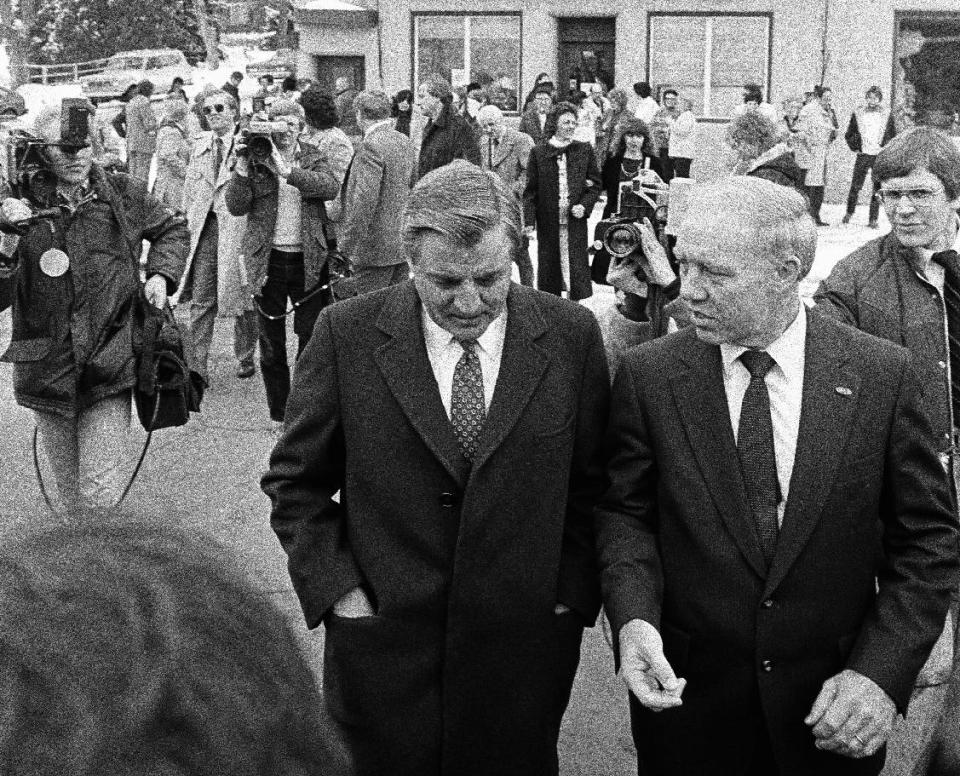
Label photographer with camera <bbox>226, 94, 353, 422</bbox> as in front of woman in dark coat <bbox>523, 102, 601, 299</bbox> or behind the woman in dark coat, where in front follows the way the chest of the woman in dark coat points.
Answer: in front

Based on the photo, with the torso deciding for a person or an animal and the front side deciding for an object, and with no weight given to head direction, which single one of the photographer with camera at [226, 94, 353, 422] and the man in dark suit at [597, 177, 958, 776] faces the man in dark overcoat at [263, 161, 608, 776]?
the photographer with camera

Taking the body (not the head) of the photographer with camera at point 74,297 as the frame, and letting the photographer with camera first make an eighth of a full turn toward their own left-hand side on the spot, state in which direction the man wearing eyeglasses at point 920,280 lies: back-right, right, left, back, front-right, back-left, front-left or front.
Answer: front

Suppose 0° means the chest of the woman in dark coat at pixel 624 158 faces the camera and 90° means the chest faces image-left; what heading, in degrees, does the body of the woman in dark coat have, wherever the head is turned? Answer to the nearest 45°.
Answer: approximately 0°

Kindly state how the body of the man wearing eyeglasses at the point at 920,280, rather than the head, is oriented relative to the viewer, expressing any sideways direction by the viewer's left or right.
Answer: facing the viewer

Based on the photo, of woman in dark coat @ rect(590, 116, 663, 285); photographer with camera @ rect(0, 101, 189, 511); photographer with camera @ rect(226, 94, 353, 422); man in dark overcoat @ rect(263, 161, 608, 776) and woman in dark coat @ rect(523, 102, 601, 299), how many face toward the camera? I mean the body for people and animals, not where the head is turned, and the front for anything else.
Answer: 5

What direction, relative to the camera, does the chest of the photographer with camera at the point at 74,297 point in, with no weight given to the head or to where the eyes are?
toward the camera

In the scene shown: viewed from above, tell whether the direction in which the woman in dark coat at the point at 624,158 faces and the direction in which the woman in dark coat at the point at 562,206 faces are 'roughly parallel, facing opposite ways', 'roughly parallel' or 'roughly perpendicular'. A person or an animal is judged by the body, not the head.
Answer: roughly parallel

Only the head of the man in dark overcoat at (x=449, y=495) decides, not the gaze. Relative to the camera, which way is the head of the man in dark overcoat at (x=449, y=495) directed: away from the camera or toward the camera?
toward the camera

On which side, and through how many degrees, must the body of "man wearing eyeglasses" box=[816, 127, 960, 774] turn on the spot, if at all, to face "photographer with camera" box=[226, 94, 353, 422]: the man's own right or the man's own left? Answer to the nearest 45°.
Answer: approximately 135° to the man's own right

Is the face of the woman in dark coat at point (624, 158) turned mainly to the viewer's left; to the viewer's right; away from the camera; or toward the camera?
toward the camera

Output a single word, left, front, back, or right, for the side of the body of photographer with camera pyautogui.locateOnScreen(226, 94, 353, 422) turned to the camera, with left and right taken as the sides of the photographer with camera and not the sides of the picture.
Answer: front

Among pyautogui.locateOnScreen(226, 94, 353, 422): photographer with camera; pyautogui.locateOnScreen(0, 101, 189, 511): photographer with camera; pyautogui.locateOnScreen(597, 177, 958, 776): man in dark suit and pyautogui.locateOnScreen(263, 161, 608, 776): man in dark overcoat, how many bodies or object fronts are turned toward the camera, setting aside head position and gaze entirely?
4

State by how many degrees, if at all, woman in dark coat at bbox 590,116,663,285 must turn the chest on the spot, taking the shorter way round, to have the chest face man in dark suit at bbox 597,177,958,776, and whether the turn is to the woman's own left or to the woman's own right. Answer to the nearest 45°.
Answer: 0° — they already face them
